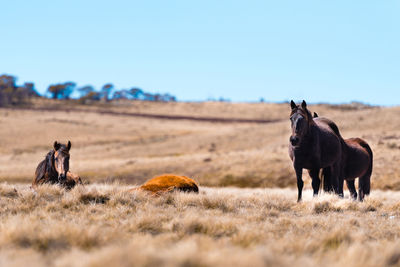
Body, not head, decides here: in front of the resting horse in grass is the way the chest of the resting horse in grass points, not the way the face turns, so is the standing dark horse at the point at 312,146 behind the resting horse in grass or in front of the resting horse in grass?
in front

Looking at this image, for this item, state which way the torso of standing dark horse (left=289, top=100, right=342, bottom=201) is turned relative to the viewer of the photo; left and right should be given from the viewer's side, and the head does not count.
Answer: facing the viewer and to the left of the viewer

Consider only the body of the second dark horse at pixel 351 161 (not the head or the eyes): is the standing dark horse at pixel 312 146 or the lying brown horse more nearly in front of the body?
the lying brown horse

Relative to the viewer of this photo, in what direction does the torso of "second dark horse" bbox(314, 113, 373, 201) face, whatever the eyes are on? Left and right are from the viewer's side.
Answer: facing away from the viewer and to the left of the viewer

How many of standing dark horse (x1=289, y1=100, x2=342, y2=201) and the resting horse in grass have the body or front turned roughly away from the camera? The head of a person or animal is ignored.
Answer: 0

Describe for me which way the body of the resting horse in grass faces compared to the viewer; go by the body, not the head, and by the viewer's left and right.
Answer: facing the viewer and to the right of the viewer

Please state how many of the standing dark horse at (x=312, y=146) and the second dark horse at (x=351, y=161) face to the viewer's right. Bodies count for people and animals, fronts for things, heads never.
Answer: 0

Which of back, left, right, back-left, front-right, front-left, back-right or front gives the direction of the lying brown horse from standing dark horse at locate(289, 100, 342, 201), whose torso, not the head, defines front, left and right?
front-right
